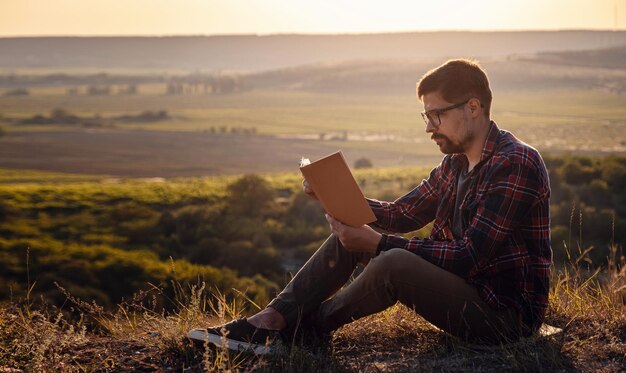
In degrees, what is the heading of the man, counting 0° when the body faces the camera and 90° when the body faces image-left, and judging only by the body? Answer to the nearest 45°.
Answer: approximately 90°

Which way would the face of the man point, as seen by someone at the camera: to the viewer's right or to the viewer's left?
to the viewer's left
